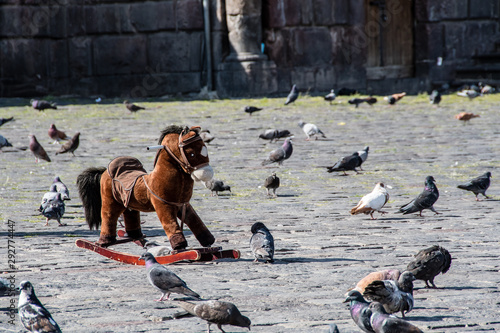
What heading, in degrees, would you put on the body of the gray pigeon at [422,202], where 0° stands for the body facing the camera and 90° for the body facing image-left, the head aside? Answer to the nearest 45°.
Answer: approximately 270°

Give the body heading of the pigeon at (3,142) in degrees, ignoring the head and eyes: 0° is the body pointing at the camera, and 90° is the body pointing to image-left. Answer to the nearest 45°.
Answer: approximately 90°

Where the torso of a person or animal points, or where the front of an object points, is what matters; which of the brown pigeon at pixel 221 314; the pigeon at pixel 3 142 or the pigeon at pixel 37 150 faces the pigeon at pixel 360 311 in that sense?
the brown pigeon

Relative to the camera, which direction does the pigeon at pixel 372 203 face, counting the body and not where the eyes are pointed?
to the viewer's right

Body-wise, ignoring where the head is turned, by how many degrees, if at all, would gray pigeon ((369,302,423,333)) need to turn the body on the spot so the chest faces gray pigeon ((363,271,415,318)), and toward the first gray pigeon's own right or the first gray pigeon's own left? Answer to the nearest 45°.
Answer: approximately 90° to the first gray pigeon's own right

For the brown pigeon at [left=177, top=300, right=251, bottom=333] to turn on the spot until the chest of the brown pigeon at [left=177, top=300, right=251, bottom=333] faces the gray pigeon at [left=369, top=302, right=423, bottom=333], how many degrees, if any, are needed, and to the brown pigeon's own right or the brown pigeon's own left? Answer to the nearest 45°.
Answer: approximately 45° to the brown pigeon's own right

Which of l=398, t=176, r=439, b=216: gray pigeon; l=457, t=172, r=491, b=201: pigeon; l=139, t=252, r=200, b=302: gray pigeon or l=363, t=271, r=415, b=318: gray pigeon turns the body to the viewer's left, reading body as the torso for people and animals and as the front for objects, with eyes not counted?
l=139, t=252, r=200, b=302: gray pigeon

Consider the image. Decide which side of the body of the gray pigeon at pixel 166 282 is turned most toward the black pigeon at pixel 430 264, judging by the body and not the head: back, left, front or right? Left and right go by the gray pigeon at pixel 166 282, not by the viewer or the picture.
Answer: back

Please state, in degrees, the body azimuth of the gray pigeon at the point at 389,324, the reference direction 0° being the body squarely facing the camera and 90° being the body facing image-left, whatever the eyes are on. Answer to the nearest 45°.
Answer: approximately 90°

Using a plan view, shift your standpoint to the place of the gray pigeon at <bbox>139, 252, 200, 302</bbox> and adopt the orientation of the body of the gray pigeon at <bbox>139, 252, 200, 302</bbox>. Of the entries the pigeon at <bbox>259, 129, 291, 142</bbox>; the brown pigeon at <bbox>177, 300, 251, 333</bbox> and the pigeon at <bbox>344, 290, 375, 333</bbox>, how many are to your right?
1

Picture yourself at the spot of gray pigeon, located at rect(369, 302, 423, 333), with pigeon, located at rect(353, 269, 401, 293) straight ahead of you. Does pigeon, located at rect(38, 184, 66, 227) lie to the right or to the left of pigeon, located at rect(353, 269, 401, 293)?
left
